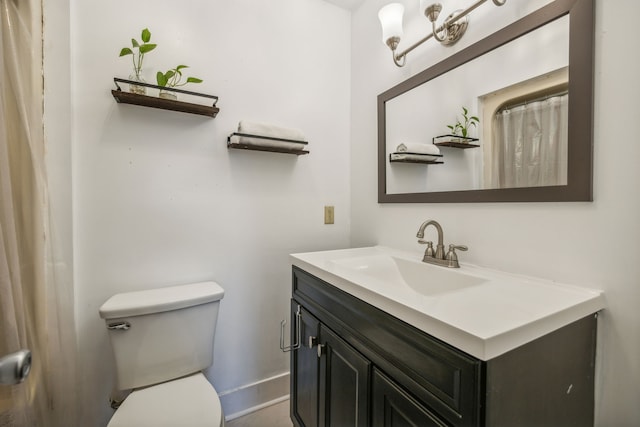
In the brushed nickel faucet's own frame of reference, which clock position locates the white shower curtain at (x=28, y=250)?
The white shower curtain is roughly at 12 o'clock from the brushed nickel faucet.

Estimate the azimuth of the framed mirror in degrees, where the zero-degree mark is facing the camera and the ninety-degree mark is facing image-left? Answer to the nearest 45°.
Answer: approximately 45°

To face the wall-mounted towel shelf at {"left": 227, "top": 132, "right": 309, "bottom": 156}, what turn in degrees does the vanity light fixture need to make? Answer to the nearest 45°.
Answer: approximately 45° to its right

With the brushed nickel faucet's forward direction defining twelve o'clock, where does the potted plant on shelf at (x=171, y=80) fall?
The potted plant on shelf is roughly at 1 o'clock from the brushed nickel faucet.

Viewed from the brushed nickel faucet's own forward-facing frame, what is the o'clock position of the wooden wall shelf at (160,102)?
The wooden wall shelf is roughly at 1 o'clock from the brushed nickel faucet.

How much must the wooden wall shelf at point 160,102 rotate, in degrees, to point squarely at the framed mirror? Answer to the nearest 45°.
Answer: approximately 45° to its left
